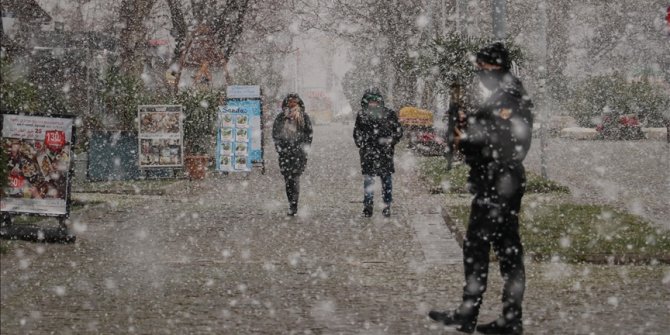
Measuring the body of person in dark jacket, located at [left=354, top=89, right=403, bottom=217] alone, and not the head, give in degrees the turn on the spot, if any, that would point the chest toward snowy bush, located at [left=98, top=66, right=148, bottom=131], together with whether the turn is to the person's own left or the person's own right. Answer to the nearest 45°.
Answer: approximately 135° to the person's own right

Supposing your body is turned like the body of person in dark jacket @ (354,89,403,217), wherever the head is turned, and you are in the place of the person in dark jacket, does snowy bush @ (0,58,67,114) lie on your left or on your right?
on your right

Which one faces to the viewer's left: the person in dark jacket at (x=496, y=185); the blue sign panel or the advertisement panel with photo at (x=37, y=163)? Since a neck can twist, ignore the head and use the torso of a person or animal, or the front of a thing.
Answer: the person in dark jacket

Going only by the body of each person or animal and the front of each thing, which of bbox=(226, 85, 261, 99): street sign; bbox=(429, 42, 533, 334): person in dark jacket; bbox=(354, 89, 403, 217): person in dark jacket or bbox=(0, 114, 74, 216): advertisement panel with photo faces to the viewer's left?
bbox=(429, 42, 533, 334): person in dark jacket

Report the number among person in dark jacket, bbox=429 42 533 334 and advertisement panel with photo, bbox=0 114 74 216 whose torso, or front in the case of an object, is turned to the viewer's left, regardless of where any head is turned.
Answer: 1

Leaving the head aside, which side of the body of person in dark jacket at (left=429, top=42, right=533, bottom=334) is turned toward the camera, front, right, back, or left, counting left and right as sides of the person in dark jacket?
left

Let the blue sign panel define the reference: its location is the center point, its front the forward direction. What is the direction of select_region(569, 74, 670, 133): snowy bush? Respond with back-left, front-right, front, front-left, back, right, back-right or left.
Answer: back-left

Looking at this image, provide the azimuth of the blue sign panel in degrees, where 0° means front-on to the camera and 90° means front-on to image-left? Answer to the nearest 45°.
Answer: approximately 0°
